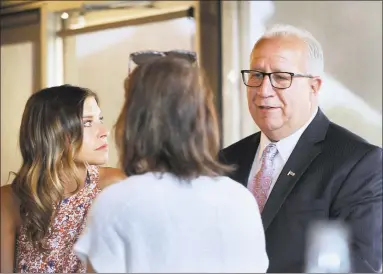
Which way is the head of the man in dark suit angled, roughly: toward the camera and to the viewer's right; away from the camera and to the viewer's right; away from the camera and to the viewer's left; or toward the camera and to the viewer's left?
toward the camera and to the viewer's left

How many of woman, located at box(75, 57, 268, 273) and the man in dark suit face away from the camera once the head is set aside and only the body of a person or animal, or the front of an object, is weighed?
1

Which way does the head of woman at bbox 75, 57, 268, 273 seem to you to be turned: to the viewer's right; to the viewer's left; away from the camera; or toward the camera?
away from the camera

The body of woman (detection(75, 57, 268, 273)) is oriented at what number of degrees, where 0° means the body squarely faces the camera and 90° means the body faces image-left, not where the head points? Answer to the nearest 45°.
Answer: approximately 180°

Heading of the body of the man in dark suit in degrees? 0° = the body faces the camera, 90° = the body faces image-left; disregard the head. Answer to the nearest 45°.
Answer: approximately 45°
